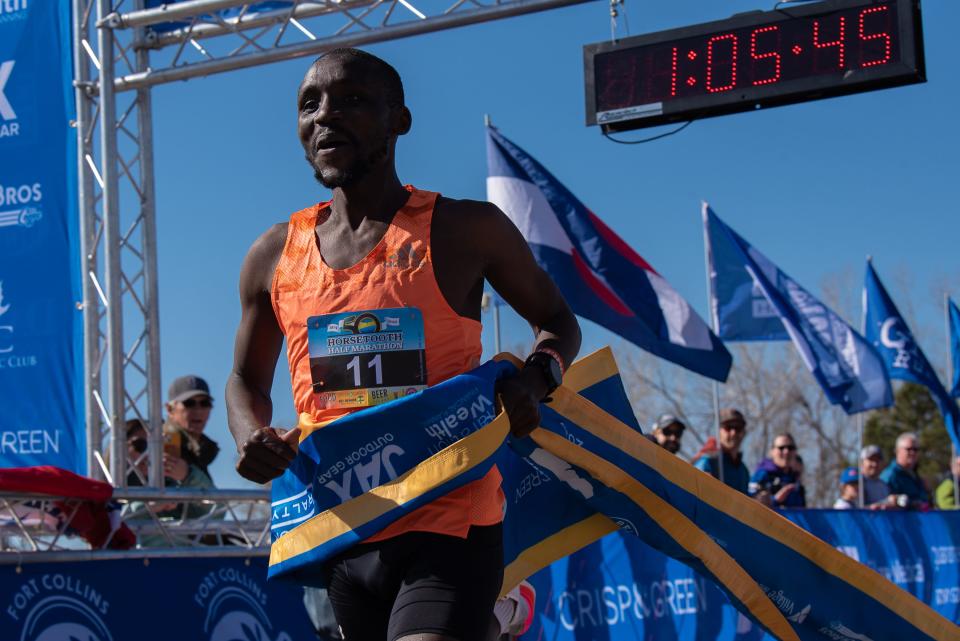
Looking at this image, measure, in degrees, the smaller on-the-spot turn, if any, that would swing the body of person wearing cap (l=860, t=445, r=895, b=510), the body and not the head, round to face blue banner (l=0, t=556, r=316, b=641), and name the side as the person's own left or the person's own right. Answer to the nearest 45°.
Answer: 0° — they already face it

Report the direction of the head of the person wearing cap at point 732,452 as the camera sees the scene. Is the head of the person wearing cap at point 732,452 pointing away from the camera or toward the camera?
toward the camera

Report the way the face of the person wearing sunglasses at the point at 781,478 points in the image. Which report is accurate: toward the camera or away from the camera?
toward the camera

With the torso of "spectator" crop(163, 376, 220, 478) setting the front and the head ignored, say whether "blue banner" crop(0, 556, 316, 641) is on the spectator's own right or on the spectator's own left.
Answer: on the spectator's own right

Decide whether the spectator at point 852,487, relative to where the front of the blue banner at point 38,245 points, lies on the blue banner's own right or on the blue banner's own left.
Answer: on the blue banner's own left

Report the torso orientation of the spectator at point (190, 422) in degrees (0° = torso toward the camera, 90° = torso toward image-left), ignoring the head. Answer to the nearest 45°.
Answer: approximately 315°

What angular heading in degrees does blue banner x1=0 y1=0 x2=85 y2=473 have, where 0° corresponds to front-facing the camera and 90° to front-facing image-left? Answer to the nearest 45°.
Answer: approximately 0°

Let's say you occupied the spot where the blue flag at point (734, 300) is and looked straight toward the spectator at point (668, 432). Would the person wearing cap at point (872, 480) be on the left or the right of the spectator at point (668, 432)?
left

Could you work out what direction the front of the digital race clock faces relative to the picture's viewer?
facing the viewer

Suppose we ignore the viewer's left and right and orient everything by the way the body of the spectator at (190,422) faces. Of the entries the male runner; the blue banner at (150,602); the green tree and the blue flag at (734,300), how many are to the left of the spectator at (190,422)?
2

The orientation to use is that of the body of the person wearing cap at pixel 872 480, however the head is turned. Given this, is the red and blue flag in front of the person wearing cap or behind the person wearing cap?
in front

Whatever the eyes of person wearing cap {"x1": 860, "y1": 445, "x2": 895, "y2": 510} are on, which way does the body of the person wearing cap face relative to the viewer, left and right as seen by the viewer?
facing the viewer and to the left of the viewer

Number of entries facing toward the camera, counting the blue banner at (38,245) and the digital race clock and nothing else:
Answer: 2
